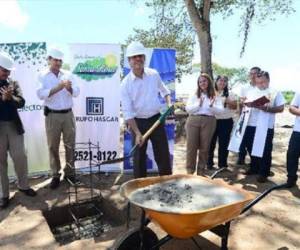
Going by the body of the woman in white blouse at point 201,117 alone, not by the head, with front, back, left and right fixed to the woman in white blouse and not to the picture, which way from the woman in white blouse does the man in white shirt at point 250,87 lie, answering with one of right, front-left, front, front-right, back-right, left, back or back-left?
back-left

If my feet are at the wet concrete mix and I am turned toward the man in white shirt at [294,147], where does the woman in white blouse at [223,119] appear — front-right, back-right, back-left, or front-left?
front-left

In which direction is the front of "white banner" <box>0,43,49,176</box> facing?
toward the camera

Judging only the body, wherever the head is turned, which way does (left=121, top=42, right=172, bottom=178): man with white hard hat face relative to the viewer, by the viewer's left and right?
facing the viewer

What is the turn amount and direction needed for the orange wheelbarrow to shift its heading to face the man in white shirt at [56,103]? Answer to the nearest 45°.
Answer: approximately 90° to its right

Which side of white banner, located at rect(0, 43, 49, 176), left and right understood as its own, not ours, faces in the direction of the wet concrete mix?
front

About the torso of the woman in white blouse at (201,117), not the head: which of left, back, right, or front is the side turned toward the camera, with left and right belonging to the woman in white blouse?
front

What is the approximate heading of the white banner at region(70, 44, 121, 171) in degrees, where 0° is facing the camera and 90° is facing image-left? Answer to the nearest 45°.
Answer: approximately 0°

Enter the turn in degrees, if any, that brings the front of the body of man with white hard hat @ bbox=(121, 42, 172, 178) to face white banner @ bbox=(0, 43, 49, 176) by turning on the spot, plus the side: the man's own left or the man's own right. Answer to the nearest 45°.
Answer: approximately 135° to the man's own right

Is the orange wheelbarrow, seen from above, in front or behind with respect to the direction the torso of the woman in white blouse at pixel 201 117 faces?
in front

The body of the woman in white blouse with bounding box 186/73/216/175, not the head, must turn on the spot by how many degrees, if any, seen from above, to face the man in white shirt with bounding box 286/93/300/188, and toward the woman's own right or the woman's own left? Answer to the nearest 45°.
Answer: approximately 90° to the woman's own left

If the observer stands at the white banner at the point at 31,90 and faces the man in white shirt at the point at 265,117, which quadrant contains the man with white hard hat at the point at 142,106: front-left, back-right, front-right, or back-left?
front-right

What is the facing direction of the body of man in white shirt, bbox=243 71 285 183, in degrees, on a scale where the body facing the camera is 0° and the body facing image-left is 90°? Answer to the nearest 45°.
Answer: approximately 45°

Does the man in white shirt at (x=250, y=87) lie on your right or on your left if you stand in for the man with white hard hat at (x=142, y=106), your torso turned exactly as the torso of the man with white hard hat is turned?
on your left

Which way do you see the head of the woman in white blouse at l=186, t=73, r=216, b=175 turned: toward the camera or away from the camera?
toward the camera

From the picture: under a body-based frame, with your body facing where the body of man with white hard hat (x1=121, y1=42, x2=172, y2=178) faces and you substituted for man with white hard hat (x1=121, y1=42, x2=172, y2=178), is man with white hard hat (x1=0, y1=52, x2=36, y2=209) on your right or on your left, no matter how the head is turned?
on your right
